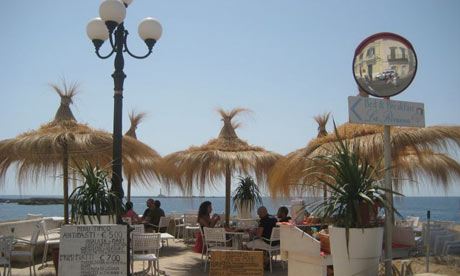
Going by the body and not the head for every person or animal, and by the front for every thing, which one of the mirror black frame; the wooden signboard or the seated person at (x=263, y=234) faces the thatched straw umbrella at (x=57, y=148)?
the seated person

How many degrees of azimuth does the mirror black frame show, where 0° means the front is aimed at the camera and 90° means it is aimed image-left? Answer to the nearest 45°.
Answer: approximately 0°

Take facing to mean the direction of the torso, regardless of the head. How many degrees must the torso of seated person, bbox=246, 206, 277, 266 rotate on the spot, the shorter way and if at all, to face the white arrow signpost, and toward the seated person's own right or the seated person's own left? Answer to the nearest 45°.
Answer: approximately 90° to the seated person's own left

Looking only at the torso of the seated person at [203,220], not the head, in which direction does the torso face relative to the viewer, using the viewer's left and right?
facing to the right of the viewer

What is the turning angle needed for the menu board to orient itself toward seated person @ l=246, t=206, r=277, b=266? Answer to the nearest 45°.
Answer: approximately 135° to its left

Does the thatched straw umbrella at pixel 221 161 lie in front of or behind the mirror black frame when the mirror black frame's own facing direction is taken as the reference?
behind

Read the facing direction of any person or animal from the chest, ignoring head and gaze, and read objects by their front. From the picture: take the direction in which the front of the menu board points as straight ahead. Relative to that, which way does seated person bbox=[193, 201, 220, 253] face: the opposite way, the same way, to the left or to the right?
to the left

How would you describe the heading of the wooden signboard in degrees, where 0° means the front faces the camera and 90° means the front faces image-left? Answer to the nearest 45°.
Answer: approximately 0°

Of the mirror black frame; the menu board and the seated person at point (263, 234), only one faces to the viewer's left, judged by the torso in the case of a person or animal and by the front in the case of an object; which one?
the seated person

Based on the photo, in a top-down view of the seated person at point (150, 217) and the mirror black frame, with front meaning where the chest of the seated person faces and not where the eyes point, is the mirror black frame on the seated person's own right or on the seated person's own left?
on the seated person's own left
